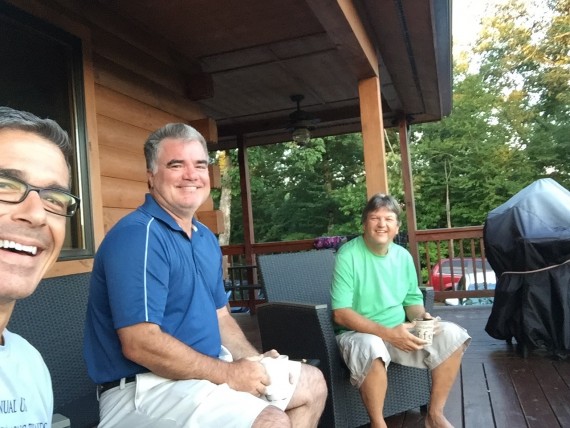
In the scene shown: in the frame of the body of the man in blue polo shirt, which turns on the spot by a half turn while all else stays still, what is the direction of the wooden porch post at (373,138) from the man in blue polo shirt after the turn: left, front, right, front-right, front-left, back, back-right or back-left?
right

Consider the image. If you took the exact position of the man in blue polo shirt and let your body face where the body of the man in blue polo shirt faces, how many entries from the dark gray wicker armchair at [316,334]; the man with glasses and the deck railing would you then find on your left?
2

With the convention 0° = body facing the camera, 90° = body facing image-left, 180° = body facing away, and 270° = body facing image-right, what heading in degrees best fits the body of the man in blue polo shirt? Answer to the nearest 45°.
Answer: approximately 315°

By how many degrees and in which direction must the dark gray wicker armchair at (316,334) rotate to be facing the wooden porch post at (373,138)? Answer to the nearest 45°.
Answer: approximately 135° to its left

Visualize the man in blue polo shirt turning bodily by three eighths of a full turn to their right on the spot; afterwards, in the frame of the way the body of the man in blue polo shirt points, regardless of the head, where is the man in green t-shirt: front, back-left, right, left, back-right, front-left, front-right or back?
back-right

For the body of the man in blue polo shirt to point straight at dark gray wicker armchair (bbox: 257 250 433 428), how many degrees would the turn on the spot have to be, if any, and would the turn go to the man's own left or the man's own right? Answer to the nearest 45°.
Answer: approximately 90° to the man's own left
